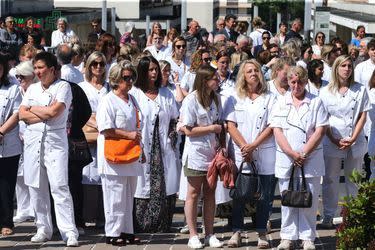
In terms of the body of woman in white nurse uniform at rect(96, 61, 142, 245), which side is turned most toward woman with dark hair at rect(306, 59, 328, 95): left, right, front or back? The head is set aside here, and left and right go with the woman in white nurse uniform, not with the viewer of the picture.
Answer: left

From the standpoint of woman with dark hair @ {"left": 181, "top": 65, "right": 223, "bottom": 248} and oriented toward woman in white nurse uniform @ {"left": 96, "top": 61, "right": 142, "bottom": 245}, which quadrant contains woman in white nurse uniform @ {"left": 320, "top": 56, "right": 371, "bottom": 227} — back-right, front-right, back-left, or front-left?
back-right

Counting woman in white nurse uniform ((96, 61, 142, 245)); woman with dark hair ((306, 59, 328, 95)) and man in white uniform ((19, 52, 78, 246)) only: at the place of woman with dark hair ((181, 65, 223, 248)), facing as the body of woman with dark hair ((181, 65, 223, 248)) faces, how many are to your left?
1

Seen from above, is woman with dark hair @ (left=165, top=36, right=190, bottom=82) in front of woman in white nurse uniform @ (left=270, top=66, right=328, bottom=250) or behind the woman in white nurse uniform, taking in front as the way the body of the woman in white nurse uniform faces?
behind

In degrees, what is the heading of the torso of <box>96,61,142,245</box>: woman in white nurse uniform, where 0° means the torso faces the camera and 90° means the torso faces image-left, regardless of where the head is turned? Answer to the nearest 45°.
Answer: approximately 315°

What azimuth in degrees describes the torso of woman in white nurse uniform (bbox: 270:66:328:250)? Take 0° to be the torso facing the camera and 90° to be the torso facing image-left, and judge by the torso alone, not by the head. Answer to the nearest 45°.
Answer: approximately 0°

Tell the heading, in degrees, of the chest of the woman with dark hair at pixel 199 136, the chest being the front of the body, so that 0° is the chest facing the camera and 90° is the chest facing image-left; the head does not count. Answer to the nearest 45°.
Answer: approximately 315°
